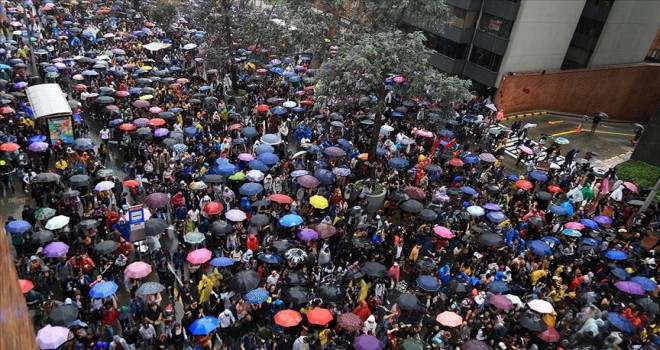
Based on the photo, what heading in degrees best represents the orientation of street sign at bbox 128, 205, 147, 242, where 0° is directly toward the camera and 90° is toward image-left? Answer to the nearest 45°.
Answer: approximately 0°

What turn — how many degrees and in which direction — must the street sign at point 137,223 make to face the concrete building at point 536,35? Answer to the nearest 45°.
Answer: approximately 135° to its left

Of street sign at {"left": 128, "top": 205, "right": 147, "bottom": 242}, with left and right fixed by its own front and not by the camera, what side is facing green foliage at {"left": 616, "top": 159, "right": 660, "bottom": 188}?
left

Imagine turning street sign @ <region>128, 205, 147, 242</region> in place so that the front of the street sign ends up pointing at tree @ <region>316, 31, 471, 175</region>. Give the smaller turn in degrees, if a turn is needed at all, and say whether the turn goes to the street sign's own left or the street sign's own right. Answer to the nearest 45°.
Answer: approximately 90° to the street sign's own left
